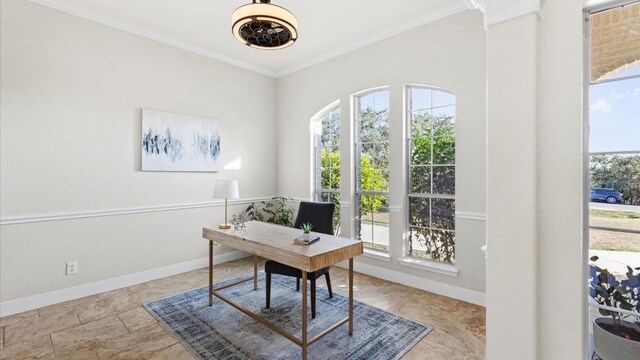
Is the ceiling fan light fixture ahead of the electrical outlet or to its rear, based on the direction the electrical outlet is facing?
ahead

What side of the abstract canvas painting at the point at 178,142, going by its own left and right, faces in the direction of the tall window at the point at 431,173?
front

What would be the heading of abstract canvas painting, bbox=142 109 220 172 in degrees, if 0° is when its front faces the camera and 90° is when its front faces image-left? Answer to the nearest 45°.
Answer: approximately 315°

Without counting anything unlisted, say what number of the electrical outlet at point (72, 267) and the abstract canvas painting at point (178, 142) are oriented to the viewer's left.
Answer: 0

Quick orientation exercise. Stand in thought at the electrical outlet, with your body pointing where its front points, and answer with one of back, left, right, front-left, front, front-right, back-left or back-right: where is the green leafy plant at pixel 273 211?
left

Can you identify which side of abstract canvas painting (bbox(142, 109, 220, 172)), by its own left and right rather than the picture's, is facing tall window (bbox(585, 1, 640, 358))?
front

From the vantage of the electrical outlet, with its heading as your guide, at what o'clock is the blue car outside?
The blue car outside is roughly at 11 o'clock from the electrical outlet.
